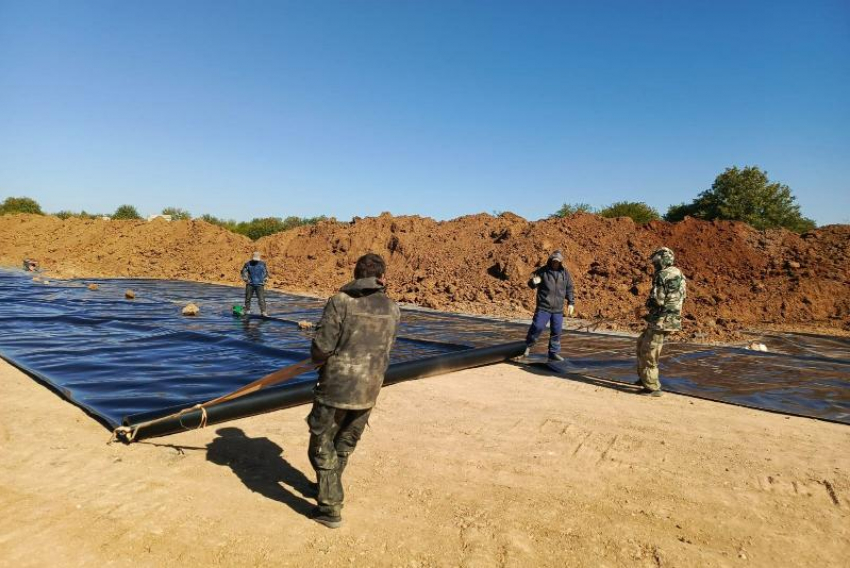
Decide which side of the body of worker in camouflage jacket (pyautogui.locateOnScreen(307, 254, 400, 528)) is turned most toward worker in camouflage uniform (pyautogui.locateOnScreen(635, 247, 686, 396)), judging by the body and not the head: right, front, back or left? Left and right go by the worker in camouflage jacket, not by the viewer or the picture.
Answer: right

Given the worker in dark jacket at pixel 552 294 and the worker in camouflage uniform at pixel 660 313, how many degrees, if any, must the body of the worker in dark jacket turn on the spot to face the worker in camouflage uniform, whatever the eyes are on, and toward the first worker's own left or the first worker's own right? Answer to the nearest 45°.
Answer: approximately 45° to the first worker's own left

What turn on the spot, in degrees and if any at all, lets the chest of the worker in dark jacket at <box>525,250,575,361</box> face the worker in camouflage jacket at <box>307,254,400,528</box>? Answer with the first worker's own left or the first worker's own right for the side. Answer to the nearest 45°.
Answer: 0° — they already face them

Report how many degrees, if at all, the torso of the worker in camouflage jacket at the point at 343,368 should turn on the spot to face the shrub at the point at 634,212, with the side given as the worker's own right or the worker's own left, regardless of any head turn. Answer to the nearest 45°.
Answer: approximately 90° to the worker's own right

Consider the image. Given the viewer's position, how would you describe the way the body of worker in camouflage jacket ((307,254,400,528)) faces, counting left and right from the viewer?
facing away from the viewer and to the left of the viewer

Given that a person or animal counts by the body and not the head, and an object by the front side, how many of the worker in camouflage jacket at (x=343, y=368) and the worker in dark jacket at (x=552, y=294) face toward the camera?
1

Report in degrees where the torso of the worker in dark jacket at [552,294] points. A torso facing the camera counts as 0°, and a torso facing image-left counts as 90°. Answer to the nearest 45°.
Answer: approximately 0°

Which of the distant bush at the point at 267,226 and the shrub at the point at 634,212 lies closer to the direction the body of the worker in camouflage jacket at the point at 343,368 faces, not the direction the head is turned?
the distant bush
